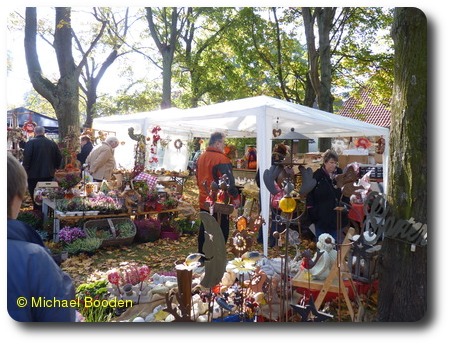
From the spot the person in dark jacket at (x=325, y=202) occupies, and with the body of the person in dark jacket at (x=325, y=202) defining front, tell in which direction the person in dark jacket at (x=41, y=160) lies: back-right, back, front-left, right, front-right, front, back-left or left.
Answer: back-right

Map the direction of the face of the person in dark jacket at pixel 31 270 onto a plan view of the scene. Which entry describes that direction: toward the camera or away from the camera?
away from the camera

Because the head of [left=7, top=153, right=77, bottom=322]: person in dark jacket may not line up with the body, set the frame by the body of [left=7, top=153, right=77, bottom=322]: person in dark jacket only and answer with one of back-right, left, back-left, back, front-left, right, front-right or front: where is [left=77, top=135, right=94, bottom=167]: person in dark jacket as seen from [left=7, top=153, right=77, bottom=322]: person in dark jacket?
front-left

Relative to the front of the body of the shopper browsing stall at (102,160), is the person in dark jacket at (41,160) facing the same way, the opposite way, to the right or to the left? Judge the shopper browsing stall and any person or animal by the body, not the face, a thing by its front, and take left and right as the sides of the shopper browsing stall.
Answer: to the left

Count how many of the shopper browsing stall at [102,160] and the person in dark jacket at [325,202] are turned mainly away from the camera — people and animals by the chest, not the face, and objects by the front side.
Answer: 0

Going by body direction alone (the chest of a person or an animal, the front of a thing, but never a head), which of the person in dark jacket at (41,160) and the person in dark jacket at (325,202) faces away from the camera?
the person in dark jacket at (41,160)
